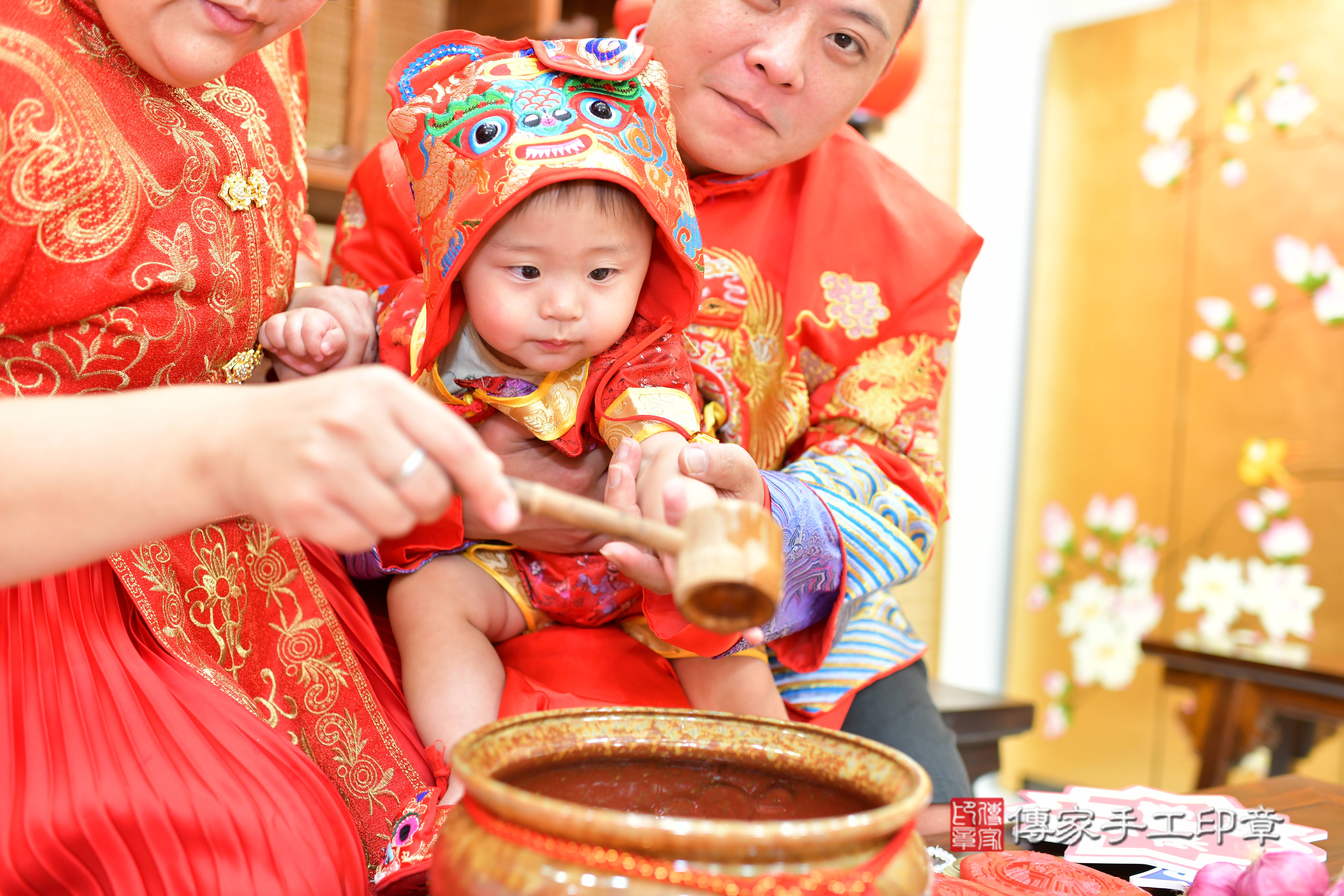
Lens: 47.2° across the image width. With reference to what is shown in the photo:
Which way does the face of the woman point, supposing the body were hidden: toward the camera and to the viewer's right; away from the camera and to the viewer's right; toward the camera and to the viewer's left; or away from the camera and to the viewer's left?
toward the camera and to the viewer's right

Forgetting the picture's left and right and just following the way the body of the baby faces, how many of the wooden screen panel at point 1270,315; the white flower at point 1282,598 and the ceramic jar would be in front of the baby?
1

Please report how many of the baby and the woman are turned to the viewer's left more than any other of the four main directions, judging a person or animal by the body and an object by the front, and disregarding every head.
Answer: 0

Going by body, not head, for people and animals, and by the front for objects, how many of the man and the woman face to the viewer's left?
0
